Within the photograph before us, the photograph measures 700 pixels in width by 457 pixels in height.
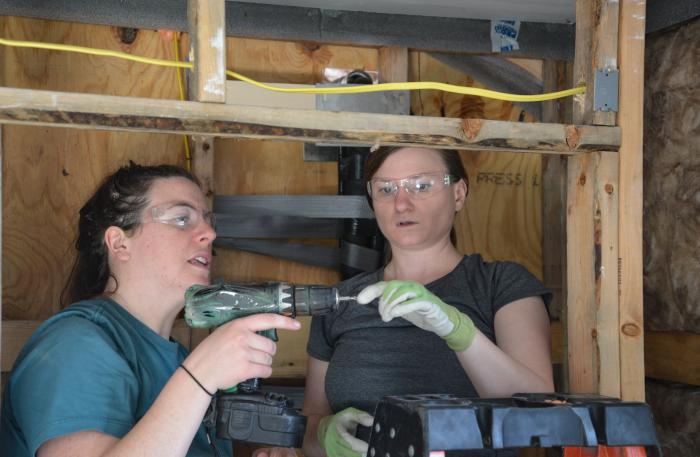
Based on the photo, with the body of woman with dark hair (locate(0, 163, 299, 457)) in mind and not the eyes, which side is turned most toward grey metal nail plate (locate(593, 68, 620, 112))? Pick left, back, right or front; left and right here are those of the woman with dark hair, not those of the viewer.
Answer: front

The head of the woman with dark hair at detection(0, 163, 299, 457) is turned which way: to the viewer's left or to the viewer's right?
to the viewer's right

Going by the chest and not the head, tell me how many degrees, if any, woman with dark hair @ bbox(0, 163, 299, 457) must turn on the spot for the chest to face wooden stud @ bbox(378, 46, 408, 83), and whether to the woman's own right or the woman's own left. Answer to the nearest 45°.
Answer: approximately 45° to the woman's own left

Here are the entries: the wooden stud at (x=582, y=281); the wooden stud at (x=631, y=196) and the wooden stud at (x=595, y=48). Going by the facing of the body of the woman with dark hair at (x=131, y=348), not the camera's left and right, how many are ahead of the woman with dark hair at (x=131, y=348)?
3

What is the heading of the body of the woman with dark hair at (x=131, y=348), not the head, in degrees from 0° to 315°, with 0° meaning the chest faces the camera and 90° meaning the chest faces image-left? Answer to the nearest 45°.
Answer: approximately 270°

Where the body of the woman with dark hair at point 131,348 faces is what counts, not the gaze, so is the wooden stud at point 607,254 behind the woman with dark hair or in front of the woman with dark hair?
in front

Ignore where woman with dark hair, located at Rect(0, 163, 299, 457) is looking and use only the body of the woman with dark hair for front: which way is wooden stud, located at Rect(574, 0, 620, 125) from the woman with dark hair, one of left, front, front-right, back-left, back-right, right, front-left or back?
front

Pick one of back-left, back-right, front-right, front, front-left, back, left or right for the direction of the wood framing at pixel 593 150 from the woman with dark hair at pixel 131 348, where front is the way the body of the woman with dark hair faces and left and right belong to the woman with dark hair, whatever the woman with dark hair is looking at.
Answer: front

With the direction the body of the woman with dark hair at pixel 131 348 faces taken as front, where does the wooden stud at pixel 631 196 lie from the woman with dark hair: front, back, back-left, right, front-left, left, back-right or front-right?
front
